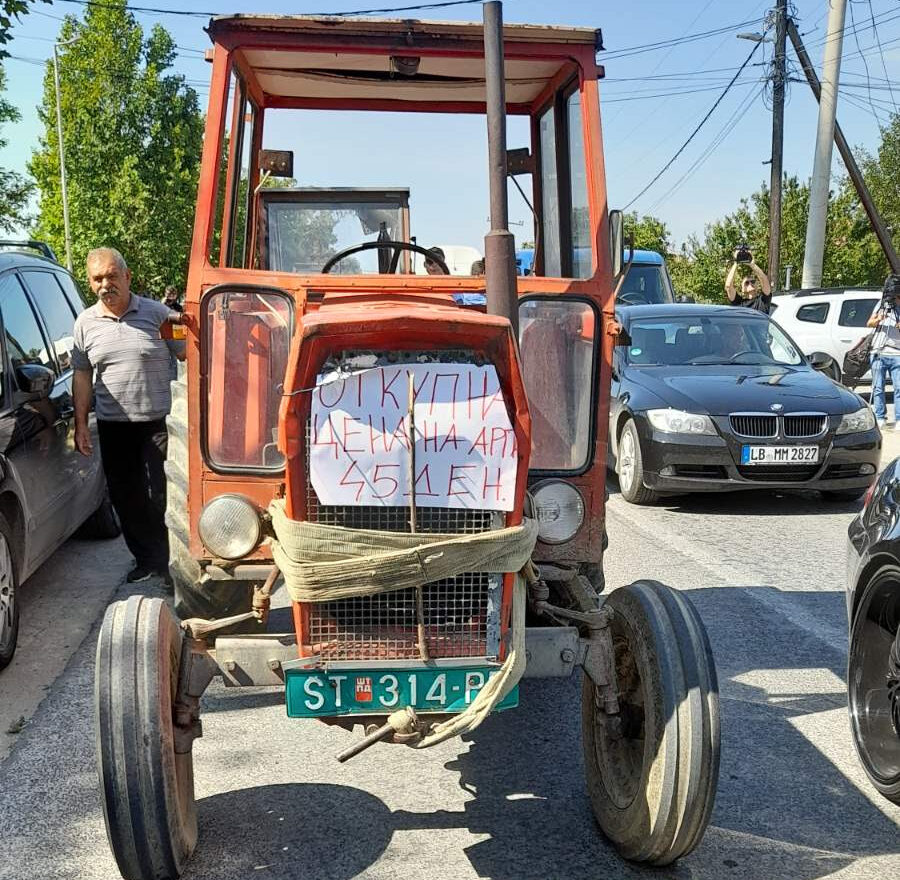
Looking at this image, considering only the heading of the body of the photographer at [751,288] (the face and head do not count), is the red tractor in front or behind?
in front

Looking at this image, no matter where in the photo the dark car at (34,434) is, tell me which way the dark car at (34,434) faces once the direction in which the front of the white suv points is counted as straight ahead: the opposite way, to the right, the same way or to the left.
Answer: to the right

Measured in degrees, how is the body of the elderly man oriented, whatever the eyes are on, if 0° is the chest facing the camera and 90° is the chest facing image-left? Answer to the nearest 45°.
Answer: approximately 0°

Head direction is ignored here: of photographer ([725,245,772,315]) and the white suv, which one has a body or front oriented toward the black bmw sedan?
the photographer

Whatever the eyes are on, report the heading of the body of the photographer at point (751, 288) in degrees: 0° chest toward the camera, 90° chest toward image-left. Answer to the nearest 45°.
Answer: approximately 0°

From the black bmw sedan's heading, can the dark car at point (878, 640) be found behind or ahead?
ahead

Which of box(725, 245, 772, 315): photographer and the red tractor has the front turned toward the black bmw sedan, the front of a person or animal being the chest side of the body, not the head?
the photographer

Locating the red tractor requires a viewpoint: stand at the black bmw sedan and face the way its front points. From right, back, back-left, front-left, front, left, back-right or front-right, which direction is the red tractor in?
front-right

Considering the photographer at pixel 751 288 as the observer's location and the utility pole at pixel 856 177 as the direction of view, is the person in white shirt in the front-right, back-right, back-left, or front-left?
back-right

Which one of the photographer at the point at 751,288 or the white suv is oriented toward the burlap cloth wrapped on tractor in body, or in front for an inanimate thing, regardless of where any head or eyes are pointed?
the photographer

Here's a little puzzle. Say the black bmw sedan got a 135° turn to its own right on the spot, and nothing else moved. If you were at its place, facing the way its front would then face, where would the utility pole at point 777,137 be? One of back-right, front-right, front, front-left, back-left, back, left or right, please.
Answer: right
